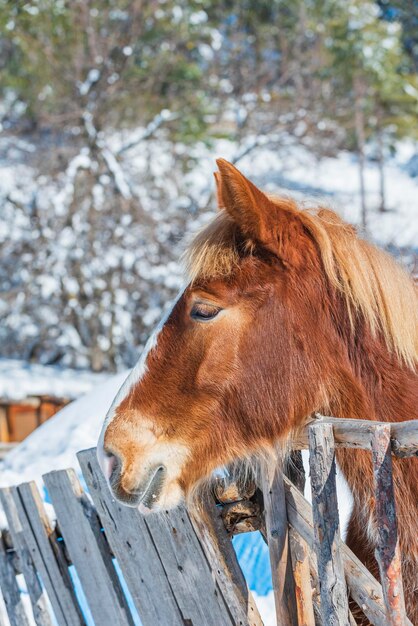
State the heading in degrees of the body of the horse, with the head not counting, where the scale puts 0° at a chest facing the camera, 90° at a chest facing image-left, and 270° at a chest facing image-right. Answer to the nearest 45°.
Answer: approximately 90°

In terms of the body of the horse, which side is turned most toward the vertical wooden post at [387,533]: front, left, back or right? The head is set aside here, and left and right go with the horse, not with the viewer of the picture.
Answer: left
